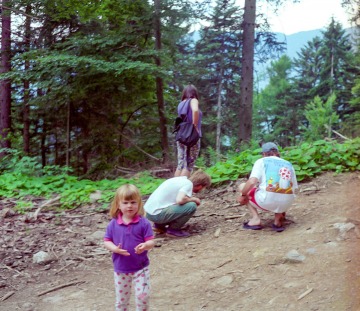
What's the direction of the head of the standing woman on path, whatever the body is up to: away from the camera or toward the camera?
away from the camera

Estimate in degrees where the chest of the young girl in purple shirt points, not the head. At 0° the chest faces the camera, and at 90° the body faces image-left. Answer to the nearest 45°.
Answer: approximately 0°

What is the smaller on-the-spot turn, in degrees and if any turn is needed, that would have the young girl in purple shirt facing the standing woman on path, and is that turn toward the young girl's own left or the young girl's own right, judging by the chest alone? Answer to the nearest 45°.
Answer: approximately 180°

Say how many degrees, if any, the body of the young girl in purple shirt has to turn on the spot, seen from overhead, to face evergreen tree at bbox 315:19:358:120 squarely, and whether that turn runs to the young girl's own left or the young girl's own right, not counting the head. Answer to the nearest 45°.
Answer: approximately 135° to the young girl's own left
